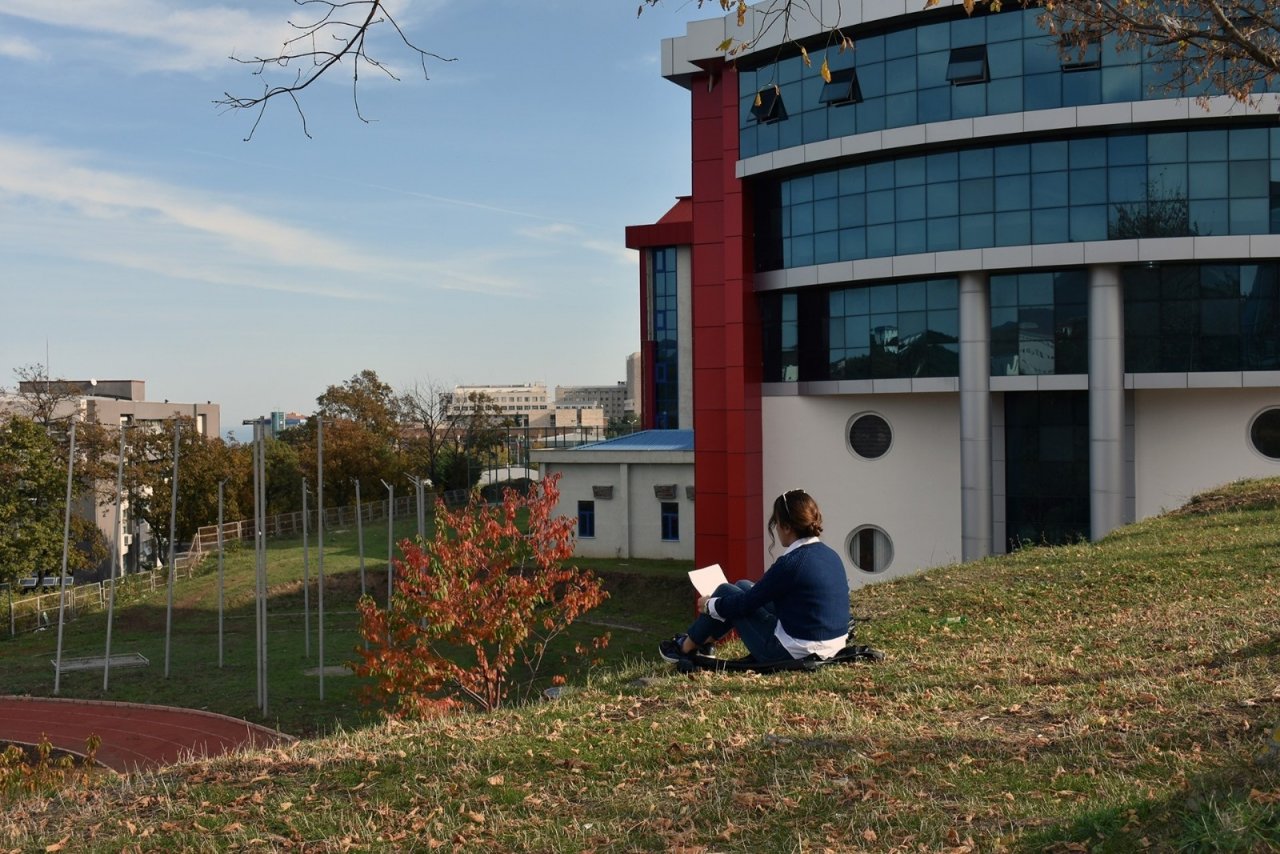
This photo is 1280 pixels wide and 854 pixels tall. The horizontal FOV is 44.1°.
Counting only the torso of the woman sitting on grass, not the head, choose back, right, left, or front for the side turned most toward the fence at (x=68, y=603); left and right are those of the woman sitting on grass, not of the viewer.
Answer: front

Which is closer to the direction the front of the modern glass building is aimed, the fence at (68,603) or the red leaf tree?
the red leaf tree

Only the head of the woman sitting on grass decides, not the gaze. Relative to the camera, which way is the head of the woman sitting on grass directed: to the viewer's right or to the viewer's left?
to the viewer's left

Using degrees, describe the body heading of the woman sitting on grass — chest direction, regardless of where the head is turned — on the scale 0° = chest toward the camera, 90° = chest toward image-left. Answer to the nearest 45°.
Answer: approximately 135°

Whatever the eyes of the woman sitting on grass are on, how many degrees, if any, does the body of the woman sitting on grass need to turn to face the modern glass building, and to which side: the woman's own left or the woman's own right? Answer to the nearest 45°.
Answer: approximately 45° to the woman's own right

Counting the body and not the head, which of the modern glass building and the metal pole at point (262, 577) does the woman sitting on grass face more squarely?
the metal pole

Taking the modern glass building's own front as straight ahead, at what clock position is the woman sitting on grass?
The woman sitting on grass is roughly at 12 o'clock from the modern glass building.

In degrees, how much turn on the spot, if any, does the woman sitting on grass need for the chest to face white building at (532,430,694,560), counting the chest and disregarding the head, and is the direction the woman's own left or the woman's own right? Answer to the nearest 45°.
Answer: approximately 45° to the woman's own right

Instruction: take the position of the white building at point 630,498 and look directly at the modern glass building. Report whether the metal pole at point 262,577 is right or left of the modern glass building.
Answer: right

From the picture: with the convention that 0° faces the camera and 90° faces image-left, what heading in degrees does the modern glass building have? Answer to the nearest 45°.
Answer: approximately 0°
